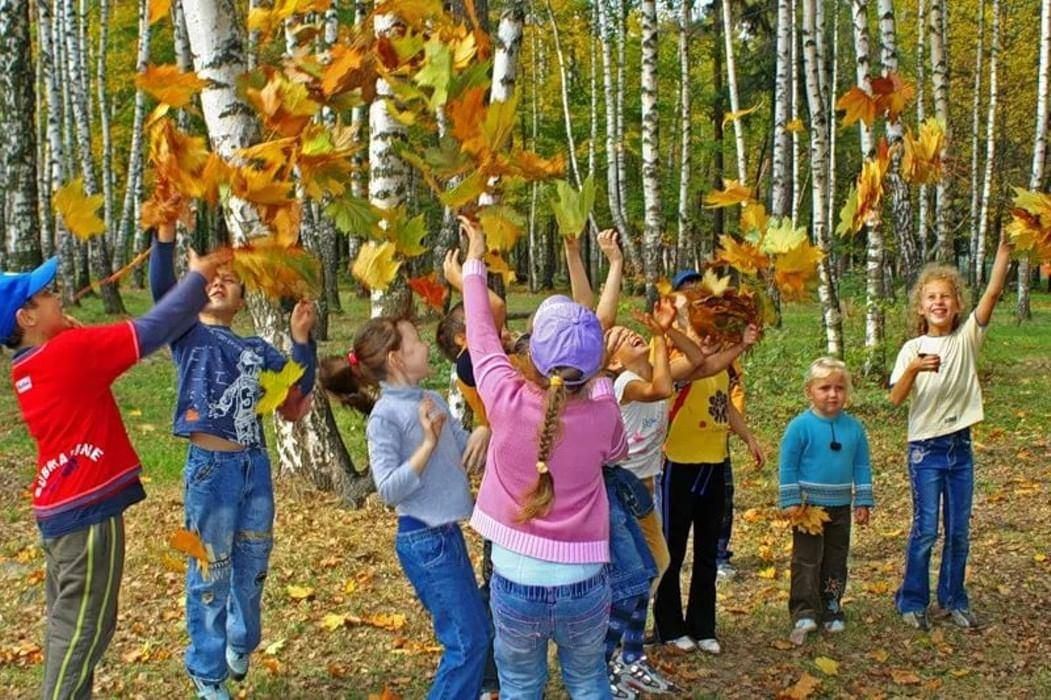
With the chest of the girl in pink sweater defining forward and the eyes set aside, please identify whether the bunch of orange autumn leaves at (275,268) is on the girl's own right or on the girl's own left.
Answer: on the girl's own left

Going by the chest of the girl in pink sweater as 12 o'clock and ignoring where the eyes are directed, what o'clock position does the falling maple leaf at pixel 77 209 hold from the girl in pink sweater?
The falling maple leaf is roughly at 10 o'clock from the girl in pink sweater.

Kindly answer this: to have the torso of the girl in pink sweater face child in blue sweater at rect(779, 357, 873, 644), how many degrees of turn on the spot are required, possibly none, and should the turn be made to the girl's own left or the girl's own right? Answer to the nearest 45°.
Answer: approximately 45° to the girl's own right

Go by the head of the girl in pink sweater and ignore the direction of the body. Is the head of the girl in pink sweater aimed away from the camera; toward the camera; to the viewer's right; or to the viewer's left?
away from the camera

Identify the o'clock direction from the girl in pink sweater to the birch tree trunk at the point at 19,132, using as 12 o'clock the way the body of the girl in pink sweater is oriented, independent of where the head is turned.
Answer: The birch tree trunk is roughly at 11 o'clock from the girl in pink sweater.

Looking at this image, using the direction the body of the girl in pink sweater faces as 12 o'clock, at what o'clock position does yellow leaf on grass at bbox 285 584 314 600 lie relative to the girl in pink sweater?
The yellow leaf on grass is roughly at 11 o'clock from the girl in pink sweater.

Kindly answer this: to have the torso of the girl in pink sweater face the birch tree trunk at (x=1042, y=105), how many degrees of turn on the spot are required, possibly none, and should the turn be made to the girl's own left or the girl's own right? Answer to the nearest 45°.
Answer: approximately 45° to the girl's own right

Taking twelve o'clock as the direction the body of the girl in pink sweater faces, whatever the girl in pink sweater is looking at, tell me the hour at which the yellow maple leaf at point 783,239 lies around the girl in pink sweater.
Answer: The yellow maple leaf is roughly at 1 o'clock from the girl in pink sweater.

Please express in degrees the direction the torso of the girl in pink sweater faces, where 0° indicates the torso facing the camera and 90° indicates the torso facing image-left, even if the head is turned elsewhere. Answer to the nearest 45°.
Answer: approximately 180°

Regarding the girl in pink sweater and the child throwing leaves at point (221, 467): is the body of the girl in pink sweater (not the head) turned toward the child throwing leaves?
no

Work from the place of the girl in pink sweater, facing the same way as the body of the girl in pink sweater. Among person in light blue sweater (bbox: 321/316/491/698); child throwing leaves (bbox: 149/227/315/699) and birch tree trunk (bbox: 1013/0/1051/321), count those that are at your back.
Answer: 0

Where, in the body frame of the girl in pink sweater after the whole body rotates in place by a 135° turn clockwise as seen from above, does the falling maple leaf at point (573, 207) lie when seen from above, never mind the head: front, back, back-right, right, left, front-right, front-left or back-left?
back-left

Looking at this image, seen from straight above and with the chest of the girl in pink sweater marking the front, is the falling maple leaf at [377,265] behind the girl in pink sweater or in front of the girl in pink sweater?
in front

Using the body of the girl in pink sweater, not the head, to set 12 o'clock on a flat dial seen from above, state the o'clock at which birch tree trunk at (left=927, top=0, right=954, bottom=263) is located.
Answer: The birch tree trunk is roughly at 1 o'clock from the girl in pink sweater.

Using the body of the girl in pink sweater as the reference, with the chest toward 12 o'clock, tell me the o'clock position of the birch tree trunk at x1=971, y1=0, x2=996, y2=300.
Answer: The birch tree trunk is roughly at 1 o'clock from the girl in pink sweater.

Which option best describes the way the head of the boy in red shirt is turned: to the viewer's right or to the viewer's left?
to the viewer's right

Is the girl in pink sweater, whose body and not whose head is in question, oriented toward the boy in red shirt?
no
